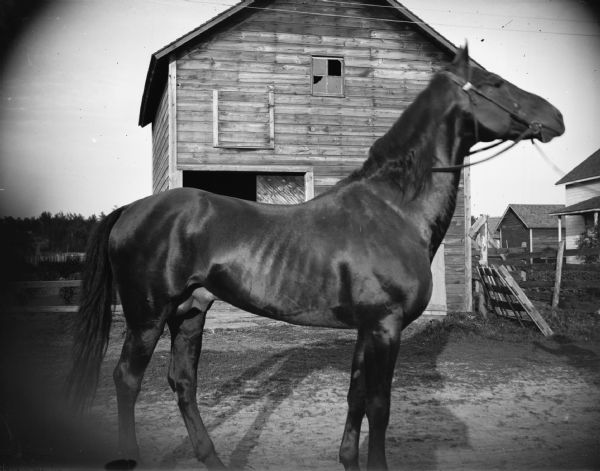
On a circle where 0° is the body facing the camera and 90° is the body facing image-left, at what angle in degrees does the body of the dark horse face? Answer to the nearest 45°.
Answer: approximately 270°

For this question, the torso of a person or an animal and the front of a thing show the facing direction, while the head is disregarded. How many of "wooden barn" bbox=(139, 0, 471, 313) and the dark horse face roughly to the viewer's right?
1

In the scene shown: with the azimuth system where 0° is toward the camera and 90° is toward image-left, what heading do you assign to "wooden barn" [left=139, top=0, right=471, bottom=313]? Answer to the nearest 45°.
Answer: approximately 0°

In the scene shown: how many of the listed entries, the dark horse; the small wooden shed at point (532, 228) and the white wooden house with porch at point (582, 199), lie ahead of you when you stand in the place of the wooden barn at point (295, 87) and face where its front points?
1

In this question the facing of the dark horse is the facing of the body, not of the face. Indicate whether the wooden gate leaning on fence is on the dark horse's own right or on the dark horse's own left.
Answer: on the dark horse's own left

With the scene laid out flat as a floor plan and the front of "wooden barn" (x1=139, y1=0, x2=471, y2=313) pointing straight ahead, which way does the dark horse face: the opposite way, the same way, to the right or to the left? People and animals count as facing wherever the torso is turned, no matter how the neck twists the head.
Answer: to the left

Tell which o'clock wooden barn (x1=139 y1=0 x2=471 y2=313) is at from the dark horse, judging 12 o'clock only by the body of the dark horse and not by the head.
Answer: The wooden barn is roughly at 9 o'clock from the dark horse.

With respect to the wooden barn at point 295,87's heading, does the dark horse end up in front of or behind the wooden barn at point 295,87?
in front
